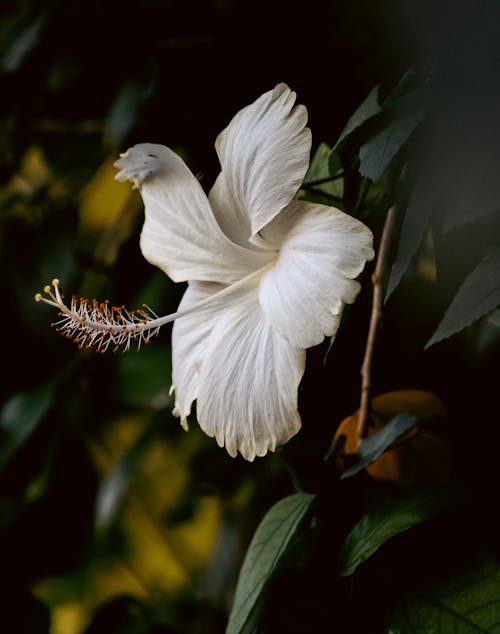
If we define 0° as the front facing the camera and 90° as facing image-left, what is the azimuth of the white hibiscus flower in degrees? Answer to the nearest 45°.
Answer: approximately 45°
